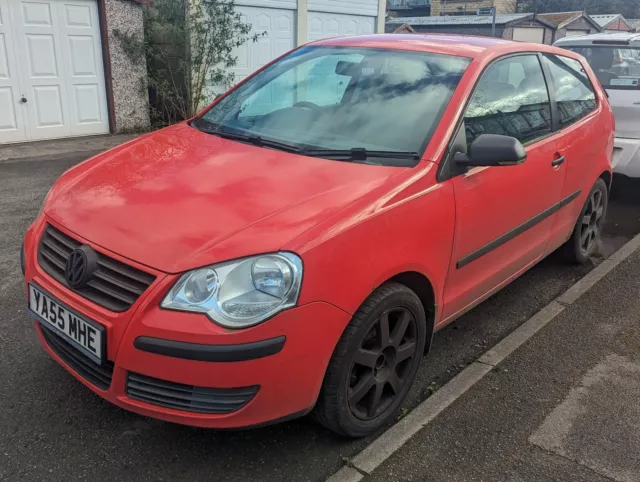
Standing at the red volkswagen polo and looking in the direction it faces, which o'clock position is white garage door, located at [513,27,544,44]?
The white garage door is roughly at 5 o'clock from the red volkswagen polo.

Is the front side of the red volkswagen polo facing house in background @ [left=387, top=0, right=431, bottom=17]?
no

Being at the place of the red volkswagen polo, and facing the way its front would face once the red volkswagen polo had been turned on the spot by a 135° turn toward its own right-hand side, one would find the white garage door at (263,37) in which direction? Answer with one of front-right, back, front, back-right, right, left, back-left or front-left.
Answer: front

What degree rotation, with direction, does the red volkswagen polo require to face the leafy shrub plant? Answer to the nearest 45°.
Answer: approximately 135° to its right

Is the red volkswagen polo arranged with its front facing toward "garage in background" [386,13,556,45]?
no

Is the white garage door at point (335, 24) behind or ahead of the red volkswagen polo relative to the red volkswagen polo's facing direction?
behind

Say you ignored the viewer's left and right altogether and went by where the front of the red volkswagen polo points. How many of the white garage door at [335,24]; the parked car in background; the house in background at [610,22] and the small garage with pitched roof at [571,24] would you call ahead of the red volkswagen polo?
0

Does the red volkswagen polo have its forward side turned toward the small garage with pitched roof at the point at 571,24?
no

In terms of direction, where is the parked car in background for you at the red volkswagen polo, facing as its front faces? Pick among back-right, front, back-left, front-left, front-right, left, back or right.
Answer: back
